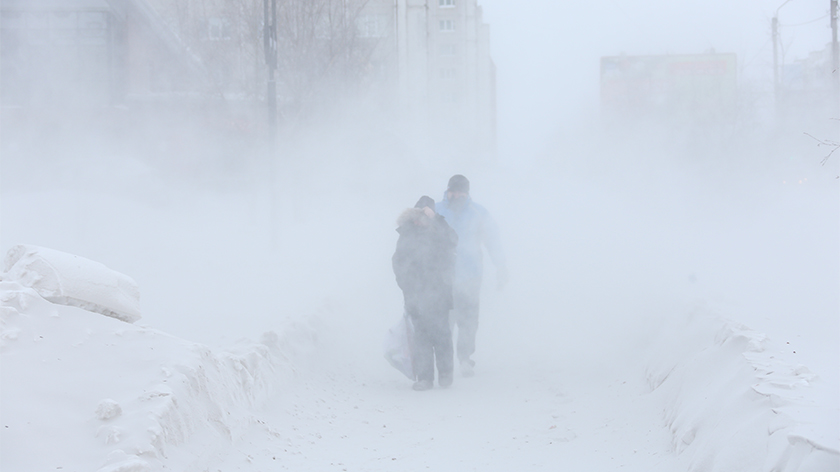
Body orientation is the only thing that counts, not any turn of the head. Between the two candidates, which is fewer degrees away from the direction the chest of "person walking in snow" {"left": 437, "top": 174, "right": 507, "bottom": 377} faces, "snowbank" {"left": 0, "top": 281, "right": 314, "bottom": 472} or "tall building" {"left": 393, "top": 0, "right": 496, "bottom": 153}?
the snowbank

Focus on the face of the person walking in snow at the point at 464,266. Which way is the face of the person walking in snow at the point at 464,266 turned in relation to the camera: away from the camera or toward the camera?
toward the camera

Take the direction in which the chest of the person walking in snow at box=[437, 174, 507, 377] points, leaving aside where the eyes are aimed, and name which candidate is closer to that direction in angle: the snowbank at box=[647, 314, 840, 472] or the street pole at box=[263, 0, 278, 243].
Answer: the snowbank

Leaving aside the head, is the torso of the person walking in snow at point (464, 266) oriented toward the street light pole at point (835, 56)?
no

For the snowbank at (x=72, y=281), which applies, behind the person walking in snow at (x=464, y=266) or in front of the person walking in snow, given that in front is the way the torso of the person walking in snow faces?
in front

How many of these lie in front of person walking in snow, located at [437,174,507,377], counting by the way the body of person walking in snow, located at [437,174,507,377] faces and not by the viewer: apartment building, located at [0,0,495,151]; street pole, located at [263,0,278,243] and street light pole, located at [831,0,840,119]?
0

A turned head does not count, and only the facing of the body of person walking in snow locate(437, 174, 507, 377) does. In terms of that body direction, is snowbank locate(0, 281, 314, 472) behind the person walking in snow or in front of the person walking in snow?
in front

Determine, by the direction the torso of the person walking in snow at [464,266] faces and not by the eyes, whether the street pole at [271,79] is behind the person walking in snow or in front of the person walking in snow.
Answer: behind

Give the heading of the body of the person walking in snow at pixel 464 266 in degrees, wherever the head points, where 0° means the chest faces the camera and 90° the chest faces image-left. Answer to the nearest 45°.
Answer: approximately 0°
